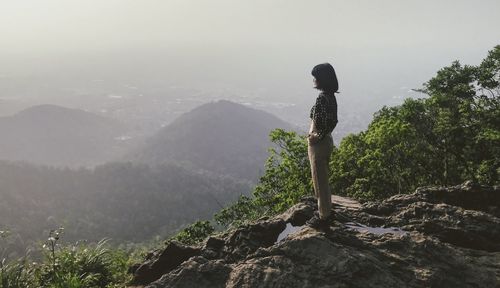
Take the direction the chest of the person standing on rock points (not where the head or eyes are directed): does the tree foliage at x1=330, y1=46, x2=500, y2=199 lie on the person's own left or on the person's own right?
on the person's own right

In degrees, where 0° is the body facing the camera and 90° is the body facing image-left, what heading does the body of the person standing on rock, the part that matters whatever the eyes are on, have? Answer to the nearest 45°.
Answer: approximately 90°
